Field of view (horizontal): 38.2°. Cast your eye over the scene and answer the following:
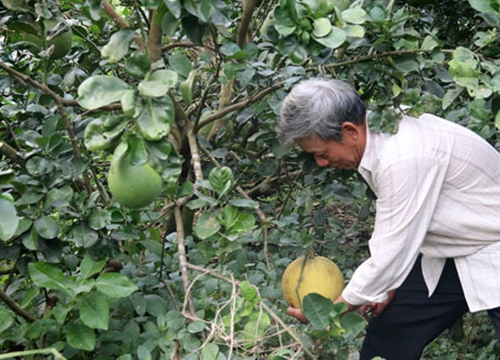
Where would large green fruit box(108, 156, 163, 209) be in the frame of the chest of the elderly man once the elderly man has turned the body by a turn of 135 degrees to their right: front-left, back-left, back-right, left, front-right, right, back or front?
back

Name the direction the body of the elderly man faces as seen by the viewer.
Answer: to the viewer's left
